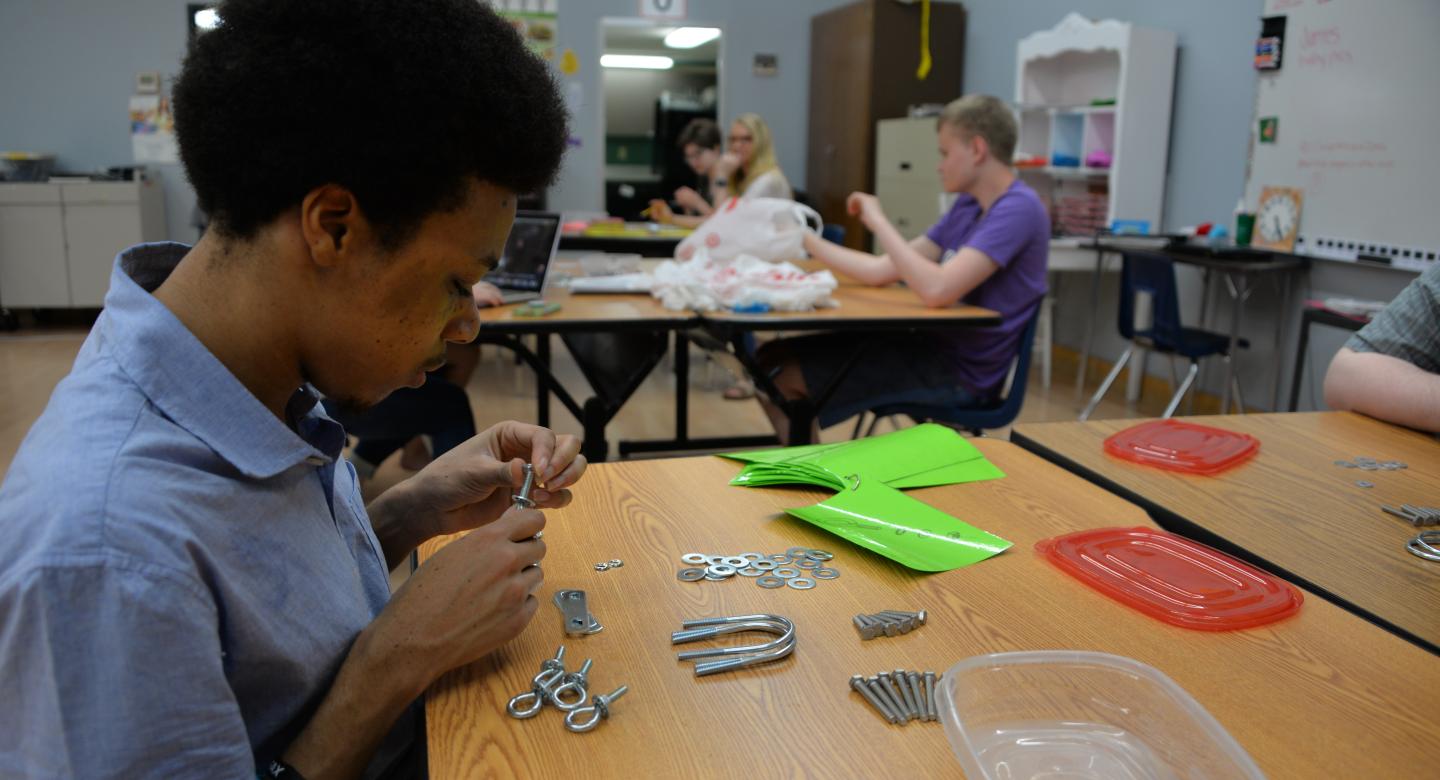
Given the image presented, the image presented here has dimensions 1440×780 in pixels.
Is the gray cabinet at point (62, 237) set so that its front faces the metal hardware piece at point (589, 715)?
yes

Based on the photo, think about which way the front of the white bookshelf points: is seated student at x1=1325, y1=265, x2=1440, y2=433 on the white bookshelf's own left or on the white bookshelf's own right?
on the white bookshelf's own left

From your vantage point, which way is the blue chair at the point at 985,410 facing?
to the viewer's left

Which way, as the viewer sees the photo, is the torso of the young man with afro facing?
to the viewer's right

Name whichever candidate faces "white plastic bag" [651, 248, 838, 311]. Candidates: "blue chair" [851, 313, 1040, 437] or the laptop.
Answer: the blue chair

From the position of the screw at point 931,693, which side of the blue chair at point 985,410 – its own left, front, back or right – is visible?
left

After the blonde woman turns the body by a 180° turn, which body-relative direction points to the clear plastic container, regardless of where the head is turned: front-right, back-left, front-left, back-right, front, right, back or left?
back-right

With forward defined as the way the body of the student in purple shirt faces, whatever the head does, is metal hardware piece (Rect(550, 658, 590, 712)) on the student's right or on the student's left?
on the student's left

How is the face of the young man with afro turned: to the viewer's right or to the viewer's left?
to the viewer's right

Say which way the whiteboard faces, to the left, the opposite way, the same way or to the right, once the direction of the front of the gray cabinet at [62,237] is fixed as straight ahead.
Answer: to the right

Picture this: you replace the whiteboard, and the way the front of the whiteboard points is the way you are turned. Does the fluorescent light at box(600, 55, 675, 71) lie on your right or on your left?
on your right

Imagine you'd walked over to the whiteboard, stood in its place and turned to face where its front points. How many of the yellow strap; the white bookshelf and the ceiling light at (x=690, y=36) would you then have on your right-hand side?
3

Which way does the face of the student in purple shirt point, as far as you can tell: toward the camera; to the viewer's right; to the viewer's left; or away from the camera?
to the viewer's left

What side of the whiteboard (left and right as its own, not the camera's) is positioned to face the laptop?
front
